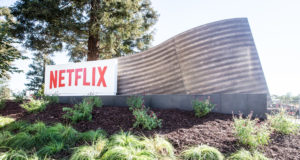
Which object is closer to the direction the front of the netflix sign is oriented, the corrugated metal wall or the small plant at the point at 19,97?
the small plant

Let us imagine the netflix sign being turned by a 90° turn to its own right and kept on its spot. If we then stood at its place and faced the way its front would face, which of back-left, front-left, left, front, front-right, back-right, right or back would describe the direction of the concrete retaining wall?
back

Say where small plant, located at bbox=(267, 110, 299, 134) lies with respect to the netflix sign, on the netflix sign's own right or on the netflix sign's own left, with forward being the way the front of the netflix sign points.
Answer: on the netflix sign's own left

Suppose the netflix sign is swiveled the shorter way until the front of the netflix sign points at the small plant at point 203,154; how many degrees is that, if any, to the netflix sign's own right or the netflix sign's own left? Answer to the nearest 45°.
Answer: approximately 45° to the netflix sign's own left

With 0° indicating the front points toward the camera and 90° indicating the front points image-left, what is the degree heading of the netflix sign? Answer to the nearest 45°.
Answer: approximately 45°

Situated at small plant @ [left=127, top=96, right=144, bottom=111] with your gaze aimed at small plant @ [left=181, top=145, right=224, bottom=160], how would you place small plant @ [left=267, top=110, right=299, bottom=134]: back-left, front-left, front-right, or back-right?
front-left

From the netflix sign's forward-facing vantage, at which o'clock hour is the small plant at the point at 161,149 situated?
The small plant is roughly at 10 o'clock from the netflix sign.

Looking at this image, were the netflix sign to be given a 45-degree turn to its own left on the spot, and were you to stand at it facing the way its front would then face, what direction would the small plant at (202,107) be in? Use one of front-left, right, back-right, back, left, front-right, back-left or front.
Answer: front-left

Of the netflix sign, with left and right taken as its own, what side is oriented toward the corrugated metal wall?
left
